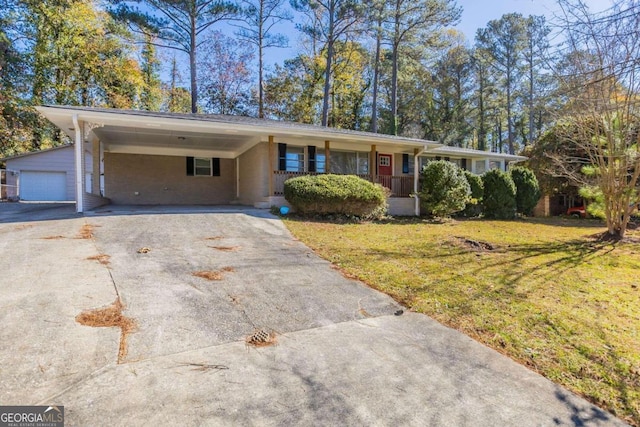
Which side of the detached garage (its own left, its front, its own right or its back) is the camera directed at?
front

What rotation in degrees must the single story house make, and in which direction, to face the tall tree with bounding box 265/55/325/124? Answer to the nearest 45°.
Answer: approximately 135° to its left

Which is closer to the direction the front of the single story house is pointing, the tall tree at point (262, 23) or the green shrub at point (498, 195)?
the green shrub

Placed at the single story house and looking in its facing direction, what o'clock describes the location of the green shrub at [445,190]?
The green shrub is roughly at 11 o'clock from the single story house.

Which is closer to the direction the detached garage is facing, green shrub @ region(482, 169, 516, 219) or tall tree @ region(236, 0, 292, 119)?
the green shrub

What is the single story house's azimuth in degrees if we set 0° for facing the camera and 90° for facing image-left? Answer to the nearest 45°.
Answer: approximately 315°

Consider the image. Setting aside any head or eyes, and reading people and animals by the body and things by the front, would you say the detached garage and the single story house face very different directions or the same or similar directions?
same or similar directions

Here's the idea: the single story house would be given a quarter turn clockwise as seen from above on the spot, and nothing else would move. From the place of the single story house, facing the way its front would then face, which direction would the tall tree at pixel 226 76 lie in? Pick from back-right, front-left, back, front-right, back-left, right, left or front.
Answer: back-right

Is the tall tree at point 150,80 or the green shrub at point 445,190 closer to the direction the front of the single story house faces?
the green shrub

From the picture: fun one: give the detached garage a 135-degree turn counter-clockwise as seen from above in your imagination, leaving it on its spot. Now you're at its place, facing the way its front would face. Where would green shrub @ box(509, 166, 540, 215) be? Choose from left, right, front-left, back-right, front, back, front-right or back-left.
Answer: right

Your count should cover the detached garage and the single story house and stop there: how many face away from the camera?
0

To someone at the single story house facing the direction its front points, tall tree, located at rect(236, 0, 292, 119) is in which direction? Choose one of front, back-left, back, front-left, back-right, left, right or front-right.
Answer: back-left

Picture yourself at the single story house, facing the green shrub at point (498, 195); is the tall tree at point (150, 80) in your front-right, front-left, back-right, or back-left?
back-left

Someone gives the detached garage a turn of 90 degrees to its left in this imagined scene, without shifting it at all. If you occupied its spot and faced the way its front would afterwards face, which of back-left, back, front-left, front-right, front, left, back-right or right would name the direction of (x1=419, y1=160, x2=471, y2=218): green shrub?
front-right

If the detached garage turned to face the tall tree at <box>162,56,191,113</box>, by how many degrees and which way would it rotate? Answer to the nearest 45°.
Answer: approximately 135° to its left

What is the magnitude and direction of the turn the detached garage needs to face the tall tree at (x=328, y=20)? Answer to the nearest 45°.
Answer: approximately 90° to its left
